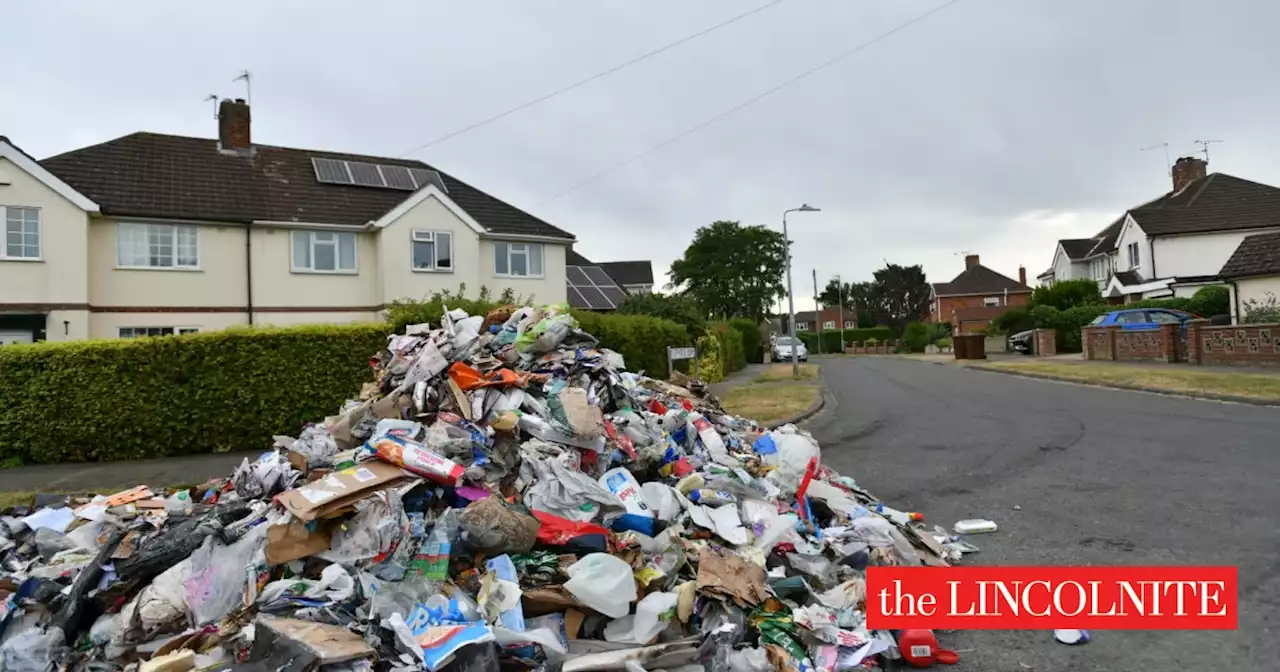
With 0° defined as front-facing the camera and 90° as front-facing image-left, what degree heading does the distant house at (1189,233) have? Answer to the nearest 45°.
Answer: approximately 45°

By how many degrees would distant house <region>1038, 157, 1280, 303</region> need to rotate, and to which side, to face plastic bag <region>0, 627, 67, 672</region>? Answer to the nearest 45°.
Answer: approximately 45° to its left

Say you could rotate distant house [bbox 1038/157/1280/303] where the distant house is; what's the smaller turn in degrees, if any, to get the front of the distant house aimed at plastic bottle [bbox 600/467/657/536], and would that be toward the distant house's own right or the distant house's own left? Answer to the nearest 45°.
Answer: approximately 45° to the distant house's own left

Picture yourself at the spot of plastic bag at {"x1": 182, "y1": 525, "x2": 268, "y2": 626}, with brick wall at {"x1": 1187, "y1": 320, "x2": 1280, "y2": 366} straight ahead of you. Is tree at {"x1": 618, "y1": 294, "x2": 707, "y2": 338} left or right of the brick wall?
left
